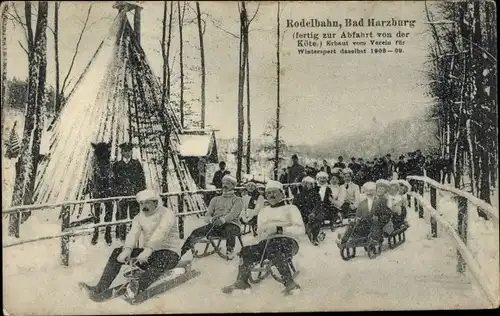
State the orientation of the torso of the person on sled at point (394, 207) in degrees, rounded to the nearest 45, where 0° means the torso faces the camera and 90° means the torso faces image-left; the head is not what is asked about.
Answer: approximately 45°

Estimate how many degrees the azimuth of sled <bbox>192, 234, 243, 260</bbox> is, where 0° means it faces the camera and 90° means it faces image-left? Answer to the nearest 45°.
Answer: approximately 45°

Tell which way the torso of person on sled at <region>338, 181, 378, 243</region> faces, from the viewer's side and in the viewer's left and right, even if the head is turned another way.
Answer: facing the viewer and to the left of the viewer

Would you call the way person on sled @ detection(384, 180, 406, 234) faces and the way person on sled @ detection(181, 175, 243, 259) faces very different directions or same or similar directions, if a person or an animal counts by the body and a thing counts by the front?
same or similar directions

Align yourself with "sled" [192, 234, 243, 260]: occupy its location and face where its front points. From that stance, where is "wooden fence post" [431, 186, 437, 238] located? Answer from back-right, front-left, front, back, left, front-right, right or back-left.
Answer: back-left

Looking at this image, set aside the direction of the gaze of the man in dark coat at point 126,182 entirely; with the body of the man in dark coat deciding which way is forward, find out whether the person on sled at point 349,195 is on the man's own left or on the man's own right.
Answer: on the man's own left

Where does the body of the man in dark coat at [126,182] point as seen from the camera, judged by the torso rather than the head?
toward the camera

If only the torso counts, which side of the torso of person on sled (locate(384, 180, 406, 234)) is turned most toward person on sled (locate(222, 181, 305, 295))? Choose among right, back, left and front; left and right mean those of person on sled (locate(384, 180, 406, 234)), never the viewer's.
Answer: front

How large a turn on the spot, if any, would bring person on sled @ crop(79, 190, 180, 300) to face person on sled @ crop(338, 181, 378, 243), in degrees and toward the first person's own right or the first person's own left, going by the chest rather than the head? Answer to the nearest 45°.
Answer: approximately 135° to the first person's own left

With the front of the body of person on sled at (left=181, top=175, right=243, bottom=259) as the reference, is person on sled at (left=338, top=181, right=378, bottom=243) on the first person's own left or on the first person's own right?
on the first person's own left

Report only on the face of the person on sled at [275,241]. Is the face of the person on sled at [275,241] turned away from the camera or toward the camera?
toward the camera

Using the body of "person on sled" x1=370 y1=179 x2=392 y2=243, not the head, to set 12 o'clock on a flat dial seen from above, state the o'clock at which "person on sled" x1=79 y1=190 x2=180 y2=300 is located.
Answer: "person on sled" x1=79 y1=190 x2=180 y2=300 is roughly at 1 o'clock from "person on sled" x1=370 y1=179 x2=392 y2=243.

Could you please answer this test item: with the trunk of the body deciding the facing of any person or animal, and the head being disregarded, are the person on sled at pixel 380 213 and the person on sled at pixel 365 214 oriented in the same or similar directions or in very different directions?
same or similar directions
